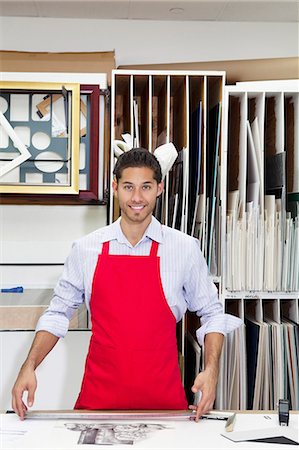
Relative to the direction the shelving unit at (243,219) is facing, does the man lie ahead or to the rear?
ahead

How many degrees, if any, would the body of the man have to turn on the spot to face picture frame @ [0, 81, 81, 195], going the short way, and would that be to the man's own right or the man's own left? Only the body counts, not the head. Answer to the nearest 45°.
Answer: approximately 135° to the man's own right

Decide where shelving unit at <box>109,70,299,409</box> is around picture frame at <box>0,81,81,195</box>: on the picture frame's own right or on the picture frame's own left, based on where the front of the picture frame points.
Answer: on the picture frame's own left
